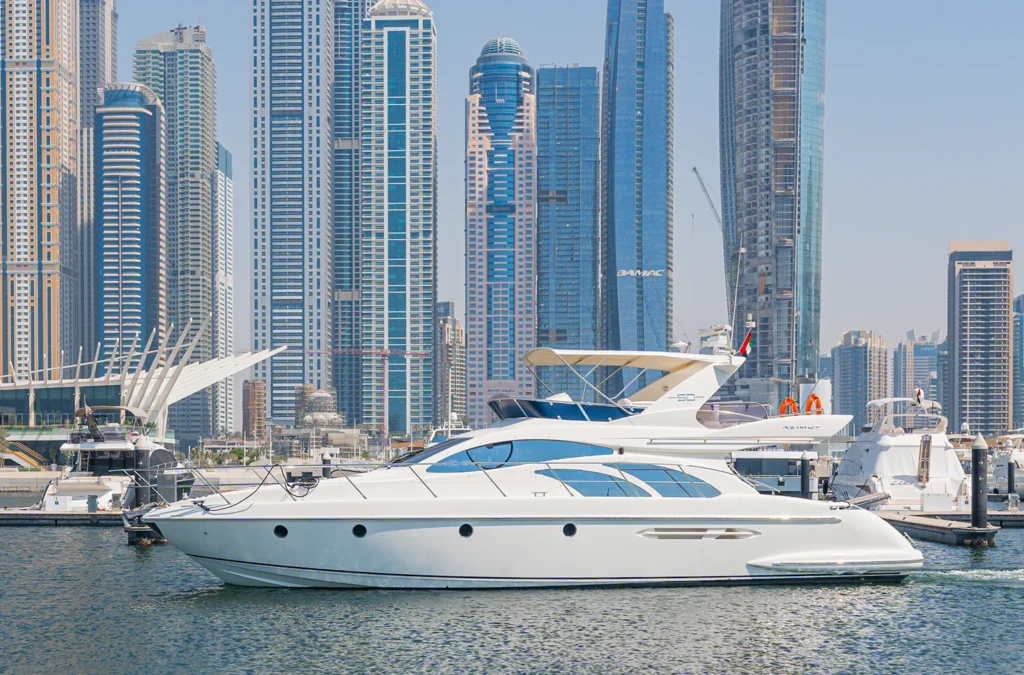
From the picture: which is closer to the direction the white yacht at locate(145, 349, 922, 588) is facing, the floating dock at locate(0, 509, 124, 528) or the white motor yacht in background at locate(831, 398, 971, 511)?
the floating dock

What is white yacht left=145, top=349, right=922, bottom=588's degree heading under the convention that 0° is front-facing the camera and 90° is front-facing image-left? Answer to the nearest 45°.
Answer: approximately 90°

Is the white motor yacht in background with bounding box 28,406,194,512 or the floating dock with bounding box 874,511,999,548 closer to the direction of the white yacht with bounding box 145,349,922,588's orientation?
the white motor yacht in background

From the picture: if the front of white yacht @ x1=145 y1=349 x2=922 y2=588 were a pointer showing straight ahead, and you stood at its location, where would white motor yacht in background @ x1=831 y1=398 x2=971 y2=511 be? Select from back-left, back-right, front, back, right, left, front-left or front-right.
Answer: back-right

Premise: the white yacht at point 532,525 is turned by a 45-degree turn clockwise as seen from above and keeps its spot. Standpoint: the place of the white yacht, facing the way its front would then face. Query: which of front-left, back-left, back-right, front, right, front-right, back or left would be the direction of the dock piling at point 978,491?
right

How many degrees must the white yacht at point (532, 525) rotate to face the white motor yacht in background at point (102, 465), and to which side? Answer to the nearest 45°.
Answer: approximately 45° to its right

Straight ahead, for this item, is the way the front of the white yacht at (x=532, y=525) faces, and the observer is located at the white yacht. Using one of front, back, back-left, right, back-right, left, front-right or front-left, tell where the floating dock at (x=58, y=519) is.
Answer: front-right

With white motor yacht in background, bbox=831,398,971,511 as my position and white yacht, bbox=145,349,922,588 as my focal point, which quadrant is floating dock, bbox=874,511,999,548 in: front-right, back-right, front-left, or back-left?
front-left
